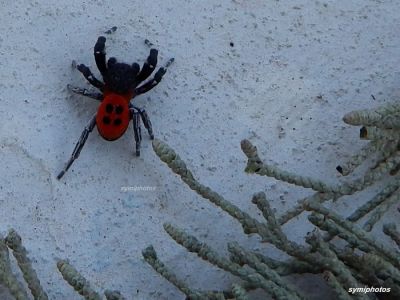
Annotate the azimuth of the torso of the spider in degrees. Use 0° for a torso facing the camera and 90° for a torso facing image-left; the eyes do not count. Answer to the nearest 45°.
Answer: approximately 180°
